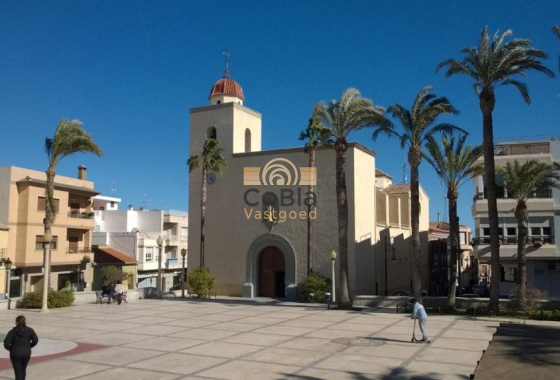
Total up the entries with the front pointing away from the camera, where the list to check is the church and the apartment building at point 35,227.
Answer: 0

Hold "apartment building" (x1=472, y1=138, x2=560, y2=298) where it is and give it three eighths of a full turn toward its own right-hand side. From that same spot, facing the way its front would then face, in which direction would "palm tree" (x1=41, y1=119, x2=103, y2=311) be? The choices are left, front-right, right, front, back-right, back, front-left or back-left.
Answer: left

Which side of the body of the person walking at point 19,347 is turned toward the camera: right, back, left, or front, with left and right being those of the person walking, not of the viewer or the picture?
back

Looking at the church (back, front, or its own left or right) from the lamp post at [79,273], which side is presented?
right

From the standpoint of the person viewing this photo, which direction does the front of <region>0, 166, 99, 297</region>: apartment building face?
facing the viewer and to the right of the viewer

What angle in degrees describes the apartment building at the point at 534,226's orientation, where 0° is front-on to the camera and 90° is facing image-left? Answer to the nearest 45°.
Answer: approximately 0°

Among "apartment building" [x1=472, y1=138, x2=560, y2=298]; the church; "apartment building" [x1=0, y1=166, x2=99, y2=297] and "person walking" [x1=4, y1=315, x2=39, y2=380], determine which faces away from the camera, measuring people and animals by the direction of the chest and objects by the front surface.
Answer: the person walking

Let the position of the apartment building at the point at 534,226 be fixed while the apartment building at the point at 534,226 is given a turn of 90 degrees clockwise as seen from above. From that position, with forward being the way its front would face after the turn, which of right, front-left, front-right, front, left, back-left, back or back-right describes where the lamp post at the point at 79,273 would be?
front

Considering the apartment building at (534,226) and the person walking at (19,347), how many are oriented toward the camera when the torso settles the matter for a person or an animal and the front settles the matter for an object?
1

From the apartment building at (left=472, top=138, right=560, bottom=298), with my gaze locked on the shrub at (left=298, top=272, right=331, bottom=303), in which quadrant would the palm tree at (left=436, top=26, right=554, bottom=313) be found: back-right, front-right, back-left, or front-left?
front-left

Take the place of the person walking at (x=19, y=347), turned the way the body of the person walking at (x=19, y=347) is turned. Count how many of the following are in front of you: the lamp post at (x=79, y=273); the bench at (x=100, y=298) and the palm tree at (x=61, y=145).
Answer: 3

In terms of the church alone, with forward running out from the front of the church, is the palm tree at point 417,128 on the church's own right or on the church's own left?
on the church's own left

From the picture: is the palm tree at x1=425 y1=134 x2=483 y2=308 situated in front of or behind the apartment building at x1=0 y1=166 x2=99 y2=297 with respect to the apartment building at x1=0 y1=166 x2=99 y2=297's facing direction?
in front

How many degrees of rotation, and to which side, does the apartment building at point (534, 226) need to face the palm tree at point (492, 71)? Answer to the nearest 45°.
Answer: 0° — it already faces it
